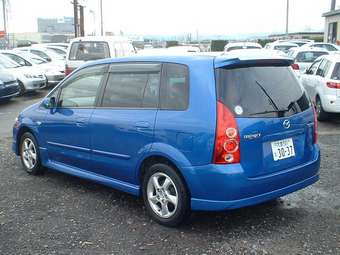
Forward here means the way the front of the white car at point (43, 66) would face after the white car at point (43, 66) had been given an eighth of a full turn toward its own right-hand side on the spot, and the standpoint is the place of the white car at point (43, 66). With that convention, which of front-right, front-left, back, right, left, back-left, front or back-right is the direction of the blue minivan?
front

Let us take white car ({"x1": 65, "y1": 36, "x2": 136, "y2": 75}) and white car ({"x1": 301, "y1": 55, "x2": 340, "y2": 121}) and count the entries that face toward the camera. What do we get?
0

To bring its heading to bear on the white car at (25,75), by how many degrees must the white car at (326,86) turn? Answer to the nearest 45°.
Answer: approximately 45° to its left

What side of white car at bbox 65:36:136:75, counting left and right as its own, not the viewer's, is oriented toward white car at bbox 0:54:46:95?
left

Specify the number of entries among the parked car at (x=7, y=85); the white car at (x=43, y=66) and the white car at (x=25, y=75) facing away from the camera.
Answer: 0

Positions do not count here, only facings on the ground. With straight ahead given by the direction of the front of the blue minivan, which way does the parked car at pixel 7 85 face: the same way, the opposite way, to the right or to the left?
the opposite way

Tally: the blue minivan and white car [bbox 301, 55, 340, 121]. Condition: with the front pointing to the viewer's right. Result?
0

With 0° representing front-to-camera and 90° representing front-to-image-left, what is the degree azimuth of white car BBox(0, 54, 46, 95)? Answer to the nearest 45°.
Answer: approximately 315°

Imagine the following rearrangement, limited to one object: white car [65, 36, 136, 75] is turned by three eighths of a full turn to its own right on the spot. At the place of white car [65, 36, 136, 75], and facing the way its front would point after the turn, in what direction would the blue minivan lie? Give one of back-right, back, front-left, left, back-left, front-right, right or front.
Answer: front

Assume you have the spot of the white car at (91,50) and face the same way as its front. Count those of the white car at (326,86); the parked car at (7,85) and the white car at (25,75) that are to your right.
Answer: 1

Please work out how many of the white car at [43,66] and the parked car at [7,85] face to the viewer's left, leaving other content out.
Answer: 0

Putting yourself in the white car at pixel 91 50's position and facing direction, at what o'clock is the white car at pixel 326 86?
the white car at pixel 326 86 is roughly at 3 o'clock from the white car at pixel 91 50.

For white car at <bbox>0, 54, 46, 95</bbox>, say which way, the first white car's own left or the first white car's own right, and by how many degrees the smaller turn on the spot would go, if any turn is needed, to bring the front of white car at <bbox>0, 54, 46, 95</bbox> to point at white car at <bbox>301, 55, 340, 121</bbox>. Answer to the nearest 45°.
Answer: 0° — it already faces it
